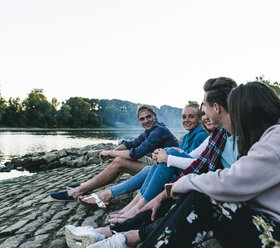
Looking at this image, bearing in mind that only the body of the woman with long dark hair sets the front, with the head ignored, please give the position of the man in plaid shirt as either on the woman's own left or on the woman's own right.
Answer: on the woman's own right

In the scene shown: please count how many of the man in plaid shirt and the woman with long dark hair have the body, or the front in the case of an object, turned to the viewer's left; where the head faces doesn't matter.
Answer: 2

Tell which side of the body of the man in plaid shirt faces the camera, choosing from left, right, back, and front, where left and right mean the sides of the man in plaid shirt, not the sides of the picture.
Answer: left

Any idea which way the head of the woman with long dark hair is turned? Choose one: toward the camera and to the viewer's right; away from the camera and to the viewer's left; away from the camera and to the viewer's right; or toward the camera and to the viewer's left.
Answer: away from the camera and to the viewer's left

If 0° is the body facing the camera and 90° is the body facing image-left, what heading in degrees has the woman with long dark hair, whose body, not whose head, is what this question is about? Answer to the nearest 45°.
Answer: approximately 90°
